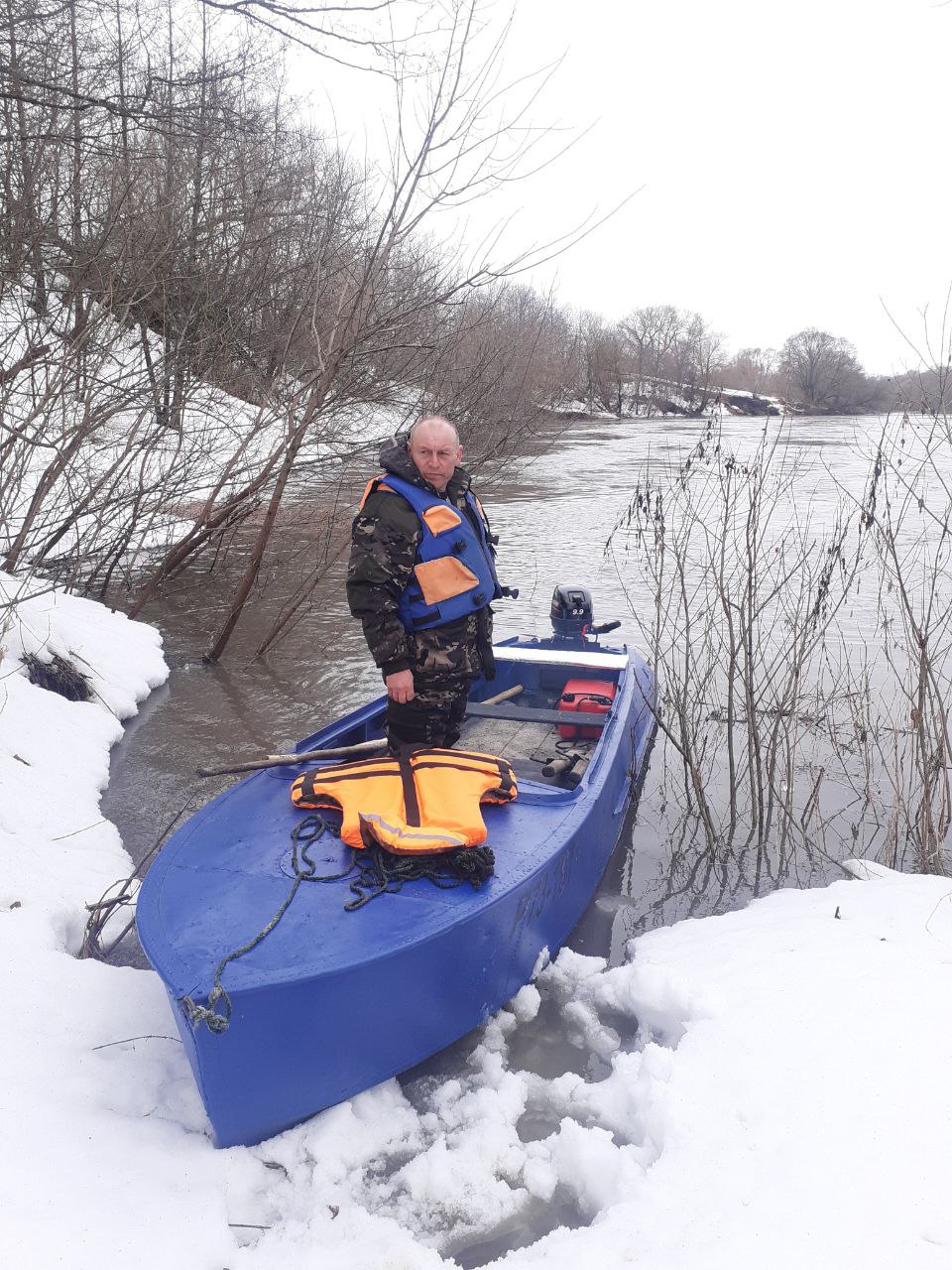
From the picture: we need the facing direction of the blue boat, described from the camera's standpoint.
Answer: facing the viewer and to the left of the viewer

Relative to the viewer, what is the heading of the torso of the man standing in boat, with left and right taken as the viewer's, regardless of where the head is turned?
facing the viewer and to the right of the viewer

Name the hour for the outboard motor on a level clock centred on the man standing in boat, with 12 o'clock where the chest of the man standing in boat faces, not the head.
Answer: The outboard motor is roughly at 8 o'clock from the man standing in boat.

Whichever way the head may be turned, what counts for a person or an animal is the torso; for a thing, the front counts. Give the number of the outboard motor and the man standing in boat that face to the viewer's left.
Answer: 0
